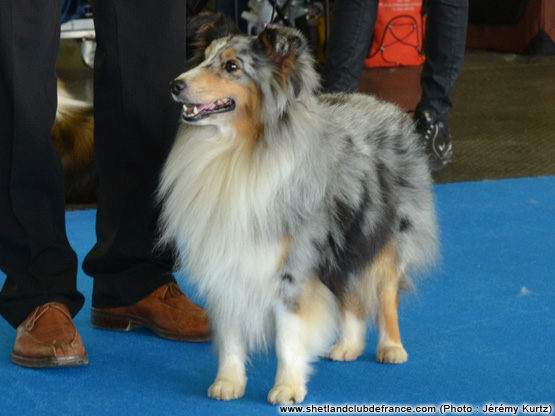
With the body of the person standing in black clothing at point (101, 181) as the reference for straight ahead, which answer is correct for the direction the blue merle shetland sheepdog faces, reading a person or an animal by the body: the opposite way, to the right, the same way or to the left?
to the right

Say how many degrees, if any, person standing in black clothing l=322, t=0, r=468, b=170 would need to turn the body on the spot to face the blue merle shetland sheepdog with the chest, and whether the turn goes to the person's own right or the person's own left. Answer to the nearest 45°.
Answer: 0° — they already face it

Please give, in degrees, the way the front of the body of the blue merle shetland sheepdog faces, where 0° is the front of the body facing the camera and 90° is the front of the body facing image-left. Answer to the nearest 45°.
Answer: approximately 45°

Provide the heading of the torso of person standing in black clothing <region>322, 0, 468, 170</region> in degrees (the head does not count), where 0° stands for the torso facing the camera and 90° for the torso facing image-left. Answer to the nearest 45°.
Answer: approximately 0°

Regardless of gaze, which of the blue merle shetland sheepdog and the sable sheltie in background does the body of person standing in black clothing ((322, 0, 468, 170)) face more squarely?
the blue merle shetland sheepdog

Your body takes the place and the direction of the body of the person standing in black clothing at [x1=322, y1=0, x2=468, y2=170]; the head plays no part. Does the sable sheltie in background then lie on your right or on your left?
on your right

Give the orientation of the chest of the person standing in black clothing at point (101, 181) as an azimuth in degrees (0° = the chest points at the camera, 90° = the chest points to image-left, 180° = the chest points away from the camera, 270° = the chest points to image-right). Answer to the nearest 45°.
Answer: approximately 315°

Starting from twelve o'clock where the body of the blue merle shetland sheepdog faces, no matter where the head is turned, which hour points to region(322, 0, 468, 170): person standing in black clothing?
The person standing in black clothing is roughly at 5 o'clock from the blue merle shetland sheepdog.

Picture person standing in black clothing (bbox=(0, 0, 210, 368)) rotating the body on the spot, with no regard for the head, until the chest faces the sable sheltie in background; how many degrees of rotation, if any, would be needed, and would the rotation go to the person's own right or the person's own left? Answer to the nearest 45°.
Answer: approximately 135° to the person's own left
